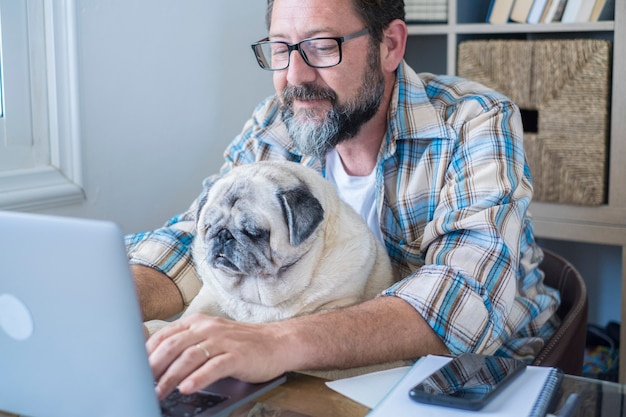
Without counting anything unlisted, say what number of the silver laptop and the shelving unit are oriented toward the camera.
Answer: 1

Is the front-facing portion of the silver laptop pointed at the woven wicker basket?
yes

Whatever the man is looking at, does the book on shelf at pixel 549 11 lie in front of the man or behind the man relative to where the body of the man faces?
behind

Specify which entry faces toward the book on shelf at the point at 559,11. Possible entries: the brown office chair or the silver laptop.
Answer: the silver laptop

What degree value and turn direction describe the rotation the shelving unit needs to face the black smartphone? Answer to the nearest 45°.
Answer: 0° — it already faces it

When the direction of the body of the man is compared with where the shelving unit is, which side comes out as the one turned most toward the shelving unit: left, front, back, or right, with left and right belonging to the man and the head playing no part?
back

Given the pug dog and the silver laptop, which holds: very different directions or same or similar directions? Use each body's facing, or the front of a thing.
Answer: very different directions

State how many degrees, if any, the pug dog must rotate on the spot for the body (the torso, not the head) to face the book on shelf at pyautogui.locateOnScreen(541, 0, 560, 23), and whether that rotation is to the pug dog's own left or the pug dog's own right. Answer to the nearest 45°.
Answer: approximately 180°

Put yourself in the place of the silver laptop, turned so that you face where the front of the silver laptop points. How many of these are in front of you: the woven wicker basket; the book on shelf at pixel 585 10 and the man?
3

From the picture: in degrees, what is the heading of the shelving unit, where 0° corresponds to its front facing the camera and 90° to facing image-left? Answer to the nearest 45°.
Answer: approximately 0°
